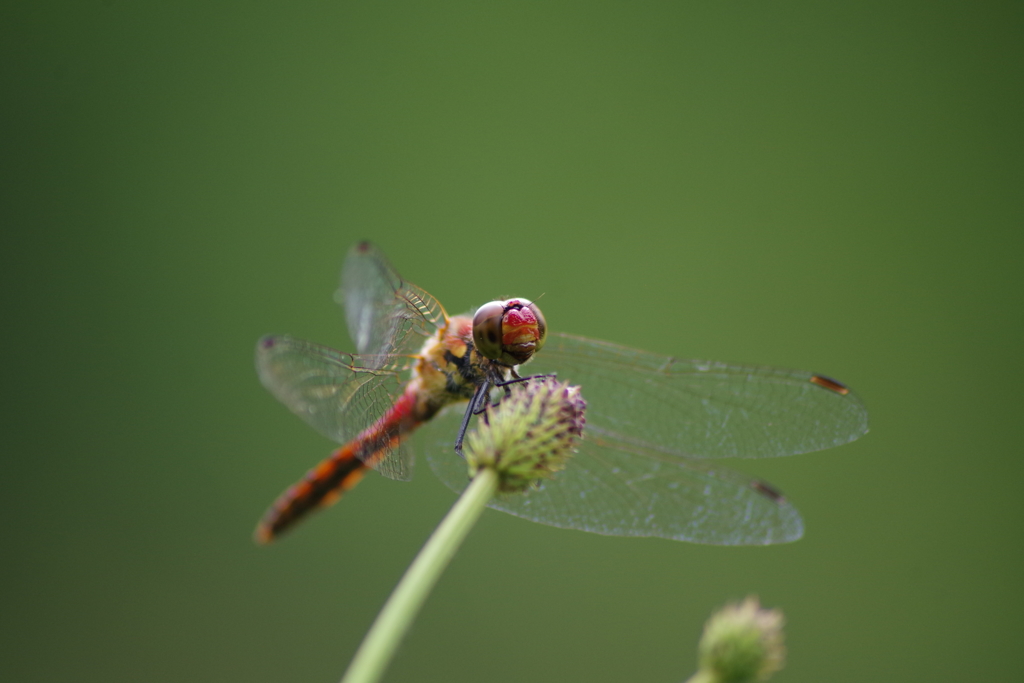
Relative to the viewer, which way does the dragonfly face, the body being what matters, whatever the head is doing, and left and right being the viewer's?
facing the viewer and to the right of the viewer
